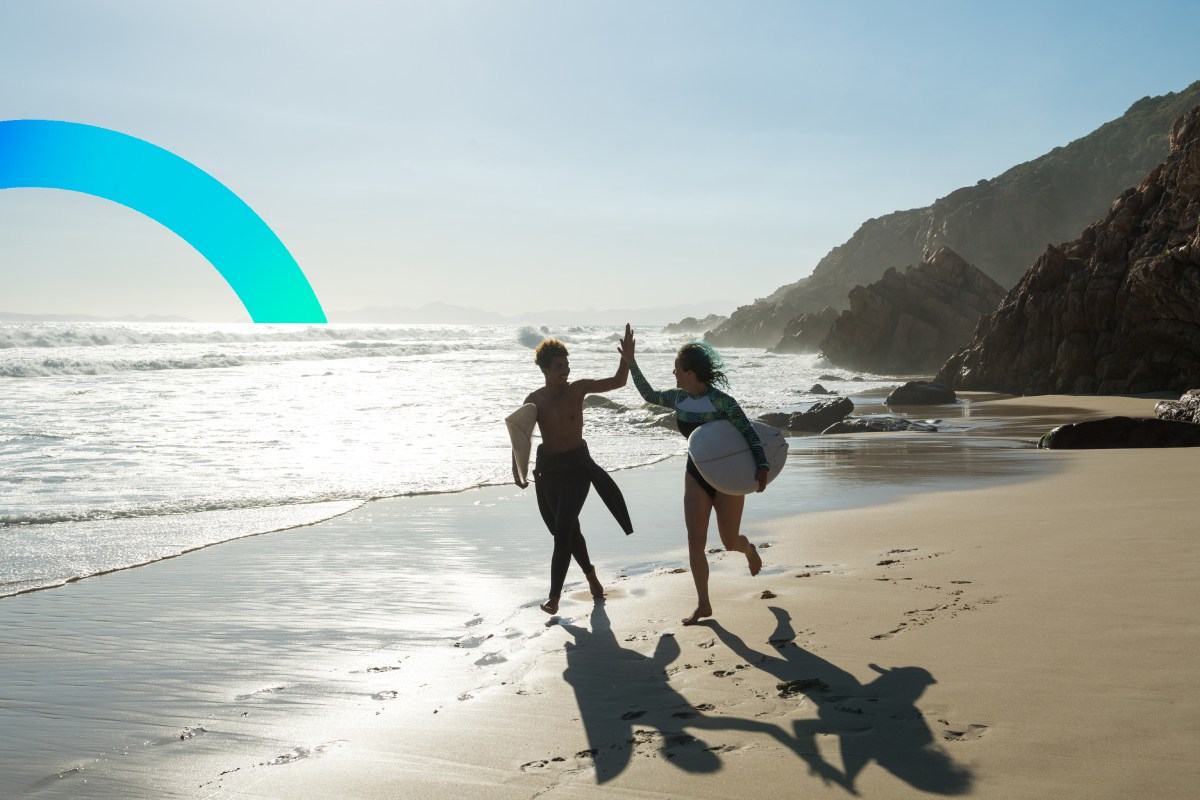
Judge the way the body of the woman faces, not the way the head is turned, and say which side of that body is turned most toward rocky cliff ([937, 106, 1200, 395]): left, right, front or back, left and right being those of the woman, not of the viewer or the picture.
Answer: back

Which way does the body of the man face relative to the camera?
toward the camera

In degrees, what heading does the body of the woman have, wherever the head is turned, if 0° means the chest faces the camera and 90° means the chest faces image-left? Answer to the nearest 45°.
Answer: approximately 45°

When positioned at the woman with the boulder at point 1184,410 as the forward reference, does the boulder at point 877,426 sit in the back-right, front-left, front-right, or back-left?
front-left

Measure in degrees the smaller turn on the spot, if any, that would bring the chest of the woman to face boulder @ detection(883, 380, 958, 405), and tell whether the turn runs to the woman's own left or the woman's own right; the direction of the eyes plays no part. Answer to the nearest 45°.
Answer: approximately 135° to the woman's own right

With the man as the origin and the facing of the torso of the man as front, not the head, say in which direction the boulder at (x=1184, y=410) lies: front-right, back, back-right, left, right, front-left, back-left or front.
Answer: back-left

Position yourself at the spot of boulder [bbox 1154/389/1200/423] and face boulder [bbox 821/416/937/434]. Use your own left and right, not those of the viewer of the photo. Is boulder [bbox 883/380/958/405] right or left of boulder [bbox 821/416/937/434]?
right

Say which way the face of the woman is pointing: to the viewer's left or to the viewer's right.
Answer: to the viewer's left

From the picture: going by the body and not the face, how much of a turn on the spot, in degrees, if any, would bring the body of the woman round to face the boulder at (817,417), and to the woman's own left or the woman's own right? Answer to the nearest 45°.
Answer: approximately 135° to the woman's own right

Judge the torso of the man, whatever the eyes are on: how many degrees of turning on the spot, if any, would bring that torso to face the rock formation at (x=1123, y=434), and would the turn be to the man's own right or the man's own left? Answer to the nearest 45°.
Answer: approximately 135° to the man's own left
